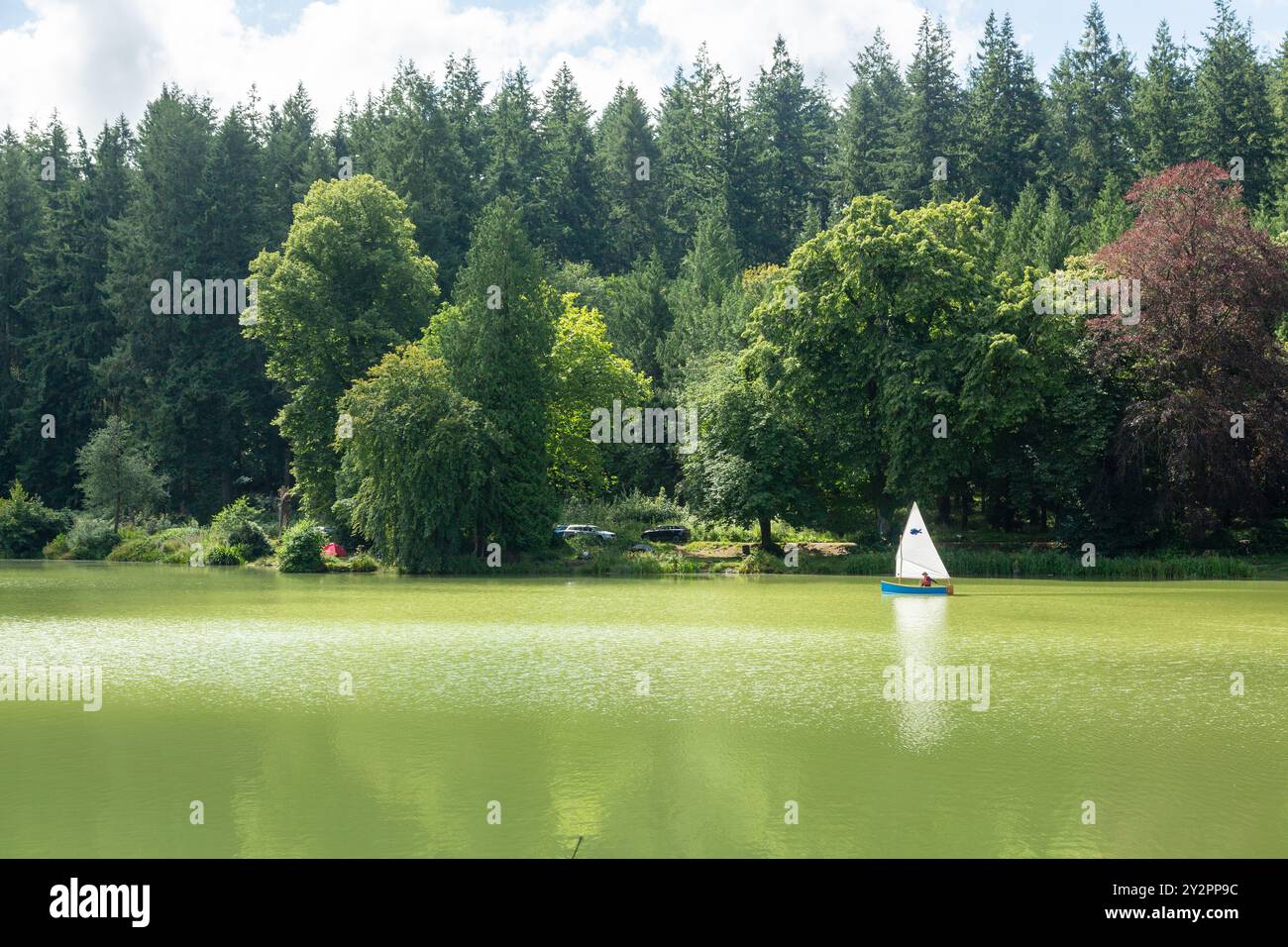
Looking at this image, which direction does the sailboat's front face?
to the viewer's left

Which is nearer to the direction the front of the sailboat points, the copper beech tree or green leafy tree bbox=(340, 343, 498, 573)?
the green leafy tree

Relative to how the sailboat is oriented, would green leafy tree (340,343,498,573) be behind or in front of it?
in front

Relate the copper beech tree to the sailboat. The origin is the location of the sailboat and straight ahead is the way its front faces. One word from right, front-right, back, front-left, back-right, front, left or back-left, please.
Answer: back-right
